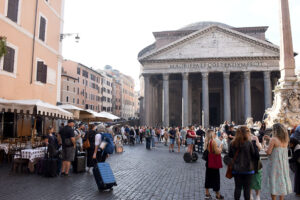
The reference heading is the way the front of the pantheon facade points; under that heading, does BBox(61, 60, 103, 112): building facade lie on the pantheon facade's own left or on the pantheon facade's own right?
on the pantheon facade's own right

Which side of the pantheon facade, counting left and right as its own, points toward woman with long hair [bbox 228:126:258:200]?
front

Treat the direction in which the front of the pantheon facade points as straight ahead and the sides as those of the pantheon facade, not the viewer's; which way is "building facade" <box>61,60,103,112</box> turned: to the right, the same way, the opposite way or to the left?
to the left

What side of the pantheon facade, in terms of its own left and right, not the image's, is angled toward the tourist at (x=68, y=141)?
front

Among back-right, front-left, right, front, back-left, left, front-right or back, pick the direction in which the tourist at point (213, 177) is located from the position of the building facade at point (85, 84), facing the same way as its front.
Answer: front-right

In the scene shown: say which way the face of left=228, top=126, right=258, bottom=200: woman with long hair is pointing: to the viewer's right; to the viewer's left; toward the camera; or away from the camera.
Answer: away from the camera

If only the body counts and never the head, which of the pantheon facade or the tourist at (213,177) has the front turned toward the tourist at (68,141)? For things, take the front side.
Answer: the pantheon facade

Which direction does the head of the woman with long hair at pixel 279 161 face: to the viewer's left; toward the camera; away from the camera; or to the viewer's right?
away from the camera

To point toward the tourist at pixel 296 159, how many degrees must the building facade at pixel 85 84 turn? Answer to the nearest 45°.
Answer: approximately 45° to its right
